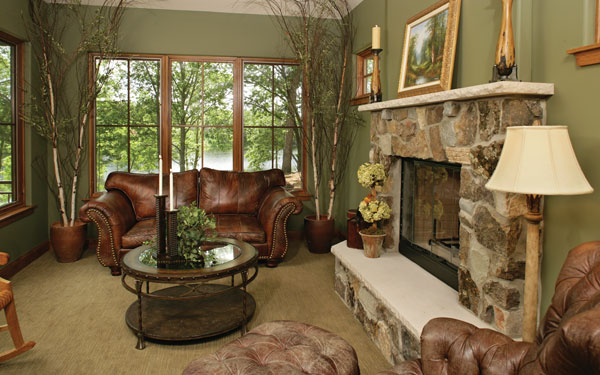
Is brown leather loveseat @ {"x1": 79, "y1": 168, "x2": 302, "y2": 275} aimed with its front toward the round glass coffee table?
yes

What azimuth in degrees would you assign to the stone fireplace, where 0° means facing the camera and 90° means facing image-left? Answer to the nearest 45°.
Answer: approximately 45°

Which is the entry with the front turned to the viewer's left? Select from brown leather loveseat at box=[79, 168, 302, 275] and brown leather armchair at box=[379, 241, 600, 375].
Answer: brown leather armchair at box=[379, 241, 600, 375]

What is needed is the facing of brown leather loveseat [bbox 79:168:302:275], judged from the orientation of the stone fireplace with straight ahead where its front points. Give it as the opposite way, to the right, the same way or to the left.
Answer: to the left

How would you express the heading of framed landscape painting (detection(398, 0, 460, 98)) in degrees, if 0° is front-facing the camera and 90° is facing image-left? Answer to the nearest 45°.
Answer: approximately 45°

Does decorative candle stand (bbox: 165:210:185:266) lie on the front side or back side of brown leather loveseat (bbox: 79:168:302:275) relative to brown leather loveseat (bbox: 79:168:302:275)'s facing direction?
on the front side

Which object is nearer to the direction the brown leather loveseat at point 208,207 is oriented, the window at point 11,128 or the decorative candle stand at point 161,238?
the decorative candle stand

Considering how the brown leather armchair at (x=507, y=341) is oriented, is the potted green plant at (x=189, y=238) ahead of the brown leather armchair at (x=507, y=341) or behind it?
ahead

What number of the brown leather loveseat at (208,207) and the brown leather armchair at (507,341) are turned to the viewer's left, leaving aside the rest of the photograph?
1

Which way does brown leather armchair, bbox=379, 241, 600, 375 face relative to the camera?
to the viewer's left

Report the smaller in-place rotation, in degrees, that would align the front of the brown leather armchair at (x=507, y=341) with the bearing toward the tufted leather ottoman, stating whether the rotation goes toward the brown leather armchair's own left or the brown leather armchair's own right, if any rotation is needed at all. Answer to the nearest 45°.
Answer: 0° — it already faces it

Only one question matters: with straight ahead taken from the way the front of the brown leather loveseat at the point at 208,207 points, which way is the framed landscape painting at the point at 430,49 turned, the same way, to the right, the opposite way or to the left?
to the right

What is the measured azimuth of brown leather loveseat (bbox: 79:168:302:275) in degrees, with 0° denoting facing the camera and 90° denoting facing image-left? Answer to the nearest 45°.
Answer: approximately 0°

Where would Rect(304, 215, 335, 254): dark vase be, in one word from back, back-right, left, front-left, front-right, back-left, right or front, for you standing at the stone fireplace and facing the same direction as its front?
right

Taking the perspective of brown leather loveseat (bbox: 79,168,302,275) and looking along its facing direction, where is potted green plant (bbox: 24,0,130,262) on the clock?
The potted green plant is roughly at 4 o'clock from the brown leather loveseat.
